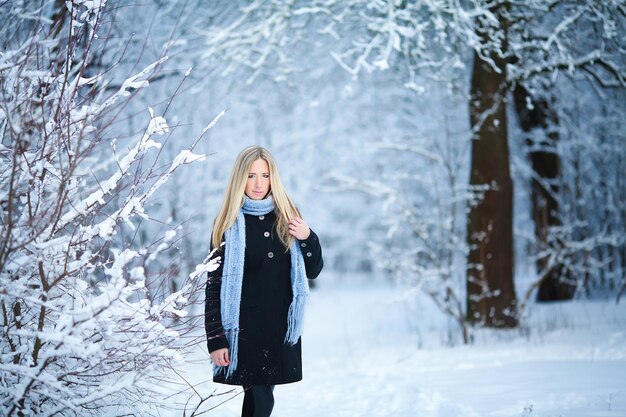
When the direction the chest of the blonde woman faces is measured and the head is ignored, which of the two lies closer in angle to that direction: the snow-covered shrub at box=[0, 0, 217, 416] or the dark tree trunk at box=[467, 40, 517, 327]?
the snow-covered shrub

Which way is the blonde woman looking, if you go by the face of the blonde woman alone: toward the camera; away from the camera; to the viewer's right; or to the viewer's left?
toward the camera

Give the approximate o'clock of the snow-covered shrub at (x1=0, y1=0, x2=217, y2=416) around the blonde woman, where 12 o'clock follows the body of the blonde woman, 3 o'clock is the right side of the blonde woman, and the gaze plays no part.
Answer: The snow-covered shrub is roughly at 2 o'clock from the blonde woman.

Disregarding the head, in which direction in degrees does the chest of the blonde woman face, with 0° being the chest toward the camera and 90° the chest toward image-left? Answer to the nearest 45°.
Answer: approximately 0°

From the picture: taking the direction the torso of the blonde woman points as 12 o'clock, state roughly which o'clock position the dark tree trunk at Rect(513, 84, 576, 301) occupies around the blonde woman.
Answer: The dark tree trunk is roughly at 7 o'clock from the blonde woman.

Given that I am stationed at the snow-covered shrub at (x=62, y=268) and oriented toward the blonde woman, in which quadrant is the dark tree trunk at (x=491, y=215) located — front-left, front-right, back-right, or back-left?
front-left

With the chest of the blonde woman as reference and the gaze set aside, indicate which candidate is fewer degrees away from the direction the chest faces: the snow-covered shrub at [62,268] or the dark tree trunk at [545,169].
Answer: the snow-covered shrub

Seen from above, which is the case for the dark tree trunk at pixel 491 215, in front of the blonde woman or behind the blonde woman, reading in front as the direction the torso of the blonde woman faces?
behind
